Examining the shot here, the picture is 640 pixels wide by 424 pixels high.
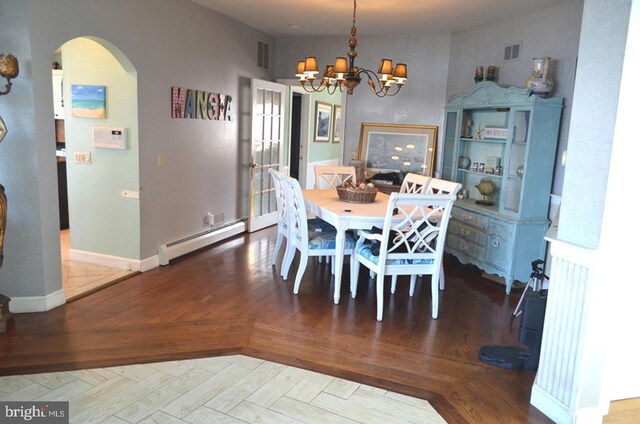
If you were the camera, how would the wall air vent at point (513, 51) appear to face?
facing the viewer and to the left of the viewer

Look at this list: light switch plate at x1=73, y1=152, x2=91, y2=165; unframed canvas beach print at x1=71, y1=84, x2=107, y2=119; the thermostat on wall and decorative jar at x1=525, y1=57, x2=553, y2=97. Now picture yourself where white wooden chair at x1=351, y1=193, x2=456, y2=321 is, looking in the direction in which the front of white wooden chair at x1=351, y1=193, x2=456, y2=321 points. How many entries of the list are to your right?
1

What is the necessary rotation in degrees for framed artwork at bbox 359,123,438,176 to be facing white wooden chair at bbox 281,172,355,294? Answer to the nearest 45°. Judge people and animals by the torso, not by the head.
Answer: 0° — it already faces it

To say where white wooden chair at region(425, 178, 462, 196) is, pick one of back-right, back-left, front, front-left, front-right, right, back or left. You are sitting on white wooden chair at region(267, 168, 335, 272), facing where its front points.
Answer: front

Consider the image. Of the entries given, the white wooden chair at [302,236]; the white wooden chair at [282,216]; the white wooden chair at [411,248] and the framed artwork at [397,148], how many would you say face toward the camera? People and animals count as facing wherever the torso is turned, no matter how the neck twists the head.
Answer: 1

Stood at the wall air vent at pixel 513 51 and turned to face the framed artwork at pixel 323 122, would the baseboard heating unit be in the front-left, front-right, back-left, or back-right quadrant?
front-left

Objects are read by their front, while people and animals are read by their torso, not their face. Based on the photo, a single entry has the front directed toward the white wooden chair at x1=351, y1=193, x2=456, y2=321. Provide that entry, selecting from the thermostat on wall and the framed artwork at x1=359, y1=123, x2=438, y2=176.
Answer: the framed artwork

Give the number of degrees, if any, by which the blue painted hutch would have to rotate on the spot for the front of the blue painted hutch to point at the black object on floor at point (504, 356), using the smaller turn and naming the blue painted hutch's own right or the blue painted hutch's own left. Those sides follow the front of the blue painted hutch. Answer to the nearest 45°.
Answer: approximately 45° to the blue painted hutch's own left

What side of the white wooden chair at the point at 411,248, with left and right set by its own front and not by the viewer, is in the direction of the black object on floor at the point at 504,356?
back

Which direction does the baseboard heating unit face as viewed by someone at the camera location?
facing the viewer and to the right of the viewer

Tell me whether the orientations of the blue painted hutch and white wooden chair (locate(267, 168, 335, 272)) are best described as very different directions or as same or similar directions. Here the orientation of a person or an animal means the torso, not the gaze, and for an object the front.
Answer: very different directions

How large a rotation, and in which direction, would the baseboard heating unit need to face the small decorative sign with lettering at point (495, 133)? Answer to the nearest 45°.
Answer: approximately 45° to its left

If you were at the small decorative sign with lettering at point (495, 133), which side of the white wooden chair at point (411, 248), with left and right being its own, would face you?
right

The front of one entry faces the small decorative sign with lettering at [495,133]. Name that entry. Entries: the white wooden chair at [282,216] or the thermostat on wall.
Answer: the white wooden chair

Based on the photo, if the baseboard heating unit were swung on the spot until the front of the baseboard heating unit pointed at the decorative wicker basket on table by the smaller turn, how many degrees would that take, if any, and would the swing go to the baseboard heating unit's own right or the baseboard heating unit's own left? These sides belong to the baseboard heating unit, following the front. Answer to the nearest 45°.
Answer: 0° — it already faces it

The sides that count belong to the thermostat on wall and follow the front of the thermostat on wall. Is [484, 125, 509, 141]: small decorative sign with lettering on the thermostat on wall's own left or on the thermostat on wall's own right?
on the thermostat on wall's own left

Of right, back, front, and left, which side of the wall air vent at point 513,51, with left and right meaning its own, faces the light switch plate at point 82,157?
front

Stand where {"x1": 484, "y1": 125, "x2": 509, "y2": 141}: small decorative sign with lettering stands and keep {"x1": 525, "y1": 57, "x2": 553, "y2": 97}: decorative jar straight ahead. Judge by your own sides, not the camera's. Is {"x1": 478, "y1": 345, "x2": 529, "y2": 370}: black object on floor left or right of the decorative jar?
right

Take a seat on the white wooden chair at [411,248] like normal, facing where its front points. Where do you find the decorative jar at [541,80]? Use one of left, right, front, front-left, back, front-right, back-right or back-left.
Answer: right

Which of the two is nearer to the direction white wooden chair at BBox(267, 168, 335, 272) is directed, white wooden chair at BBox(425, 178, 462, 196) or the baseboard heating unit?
the white wooden chair

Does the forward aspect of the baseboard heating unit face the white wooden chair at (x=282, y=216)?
yes

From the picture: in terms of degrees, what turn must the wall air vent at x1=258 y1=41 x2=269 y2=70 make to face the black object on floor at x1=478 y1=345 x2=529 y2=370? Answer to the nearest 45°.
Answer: approximately 45° to its right

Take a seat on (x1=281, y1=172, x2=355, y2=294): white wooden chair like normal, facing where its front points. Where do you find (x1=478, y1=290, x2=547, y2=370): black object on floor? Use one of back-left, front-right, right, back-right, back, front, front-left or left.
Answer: front-right
